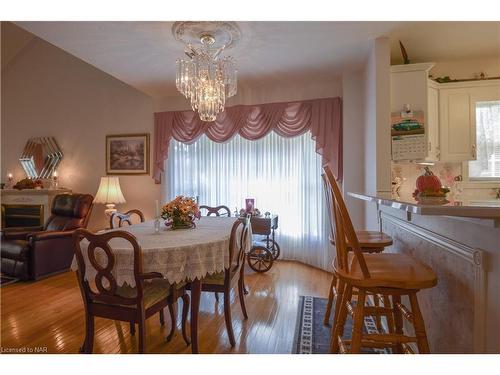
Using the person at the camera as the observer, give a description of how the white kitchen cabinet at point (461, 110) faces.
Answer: facing the viewer

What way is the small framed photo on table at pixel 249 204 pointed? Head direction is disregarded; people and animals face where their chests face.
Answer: toward the camera

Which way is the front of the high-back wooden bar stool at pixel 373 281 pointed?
to the viewer's right

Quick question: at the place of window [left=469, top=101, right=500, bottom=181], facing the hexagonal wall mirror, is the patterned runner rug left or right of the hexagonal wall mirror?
left

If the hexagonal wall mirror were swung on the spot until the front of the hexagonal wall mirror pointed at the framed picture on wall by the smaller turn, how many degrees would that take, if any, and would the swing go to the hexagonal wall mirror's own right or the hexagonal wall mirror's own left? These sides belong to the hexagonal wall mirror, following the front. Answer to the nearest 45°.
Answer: approximately 45° to the hexagonal wall mirror's own left

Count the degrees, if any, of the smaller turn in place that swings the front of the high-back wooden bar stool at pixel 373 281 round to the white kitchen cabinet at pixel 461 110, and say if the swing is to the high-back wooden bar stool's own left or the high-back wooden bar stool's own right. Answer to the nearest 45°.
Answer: approximately 90° to the high-back wooden bar stool's own left

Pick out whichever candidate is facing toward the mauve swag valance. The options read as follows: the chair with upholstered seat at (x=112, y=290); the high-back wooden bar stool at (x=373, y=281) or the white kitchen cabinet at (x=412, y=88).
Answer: the chair with upholstered seat

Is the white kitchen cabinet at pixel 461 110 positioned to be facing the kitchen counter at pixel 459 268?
yes

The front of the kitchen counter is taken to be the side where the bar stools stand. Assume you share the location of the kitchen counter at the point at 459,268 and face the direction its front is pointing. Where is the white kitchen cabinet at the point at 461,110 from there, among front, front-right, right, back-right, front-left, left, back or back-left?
back-right

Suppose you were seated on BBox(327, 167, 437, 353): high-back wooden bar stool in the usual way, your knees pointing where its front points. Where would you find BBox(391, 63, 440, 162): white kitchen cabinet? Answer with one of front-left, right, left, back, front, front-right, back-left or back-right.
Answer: left

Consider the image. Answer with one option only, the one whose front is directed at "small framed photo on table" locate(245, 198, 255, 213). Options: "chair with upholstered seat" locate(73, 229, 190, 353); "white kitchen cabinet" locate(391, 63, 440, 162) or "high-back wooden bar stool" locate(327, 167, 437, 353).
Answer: the chair with upholstered seat

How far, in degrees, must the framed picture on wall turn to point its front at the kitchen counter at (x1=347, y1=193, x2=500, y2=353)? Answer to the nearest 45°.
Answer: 0° — it already faces it
